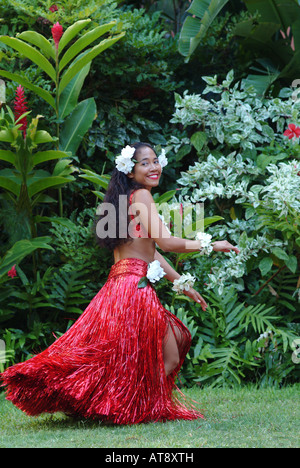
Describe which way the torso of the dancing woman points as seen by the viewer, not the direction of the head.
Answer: to the viewer's right

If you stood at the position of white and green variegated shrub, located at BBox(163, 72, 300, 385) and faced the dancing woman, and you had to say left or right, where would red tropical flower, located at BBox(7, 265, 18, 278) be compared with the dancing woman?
right

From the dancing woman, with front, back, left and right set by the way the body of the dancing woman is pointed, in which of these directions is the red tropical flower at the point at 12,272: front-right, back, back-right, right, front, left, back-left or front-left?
back-left

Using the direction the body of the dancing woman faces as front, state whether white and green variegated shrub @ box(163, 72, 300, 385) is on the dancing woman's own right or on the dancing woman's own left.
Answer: on the dancing woman's own left

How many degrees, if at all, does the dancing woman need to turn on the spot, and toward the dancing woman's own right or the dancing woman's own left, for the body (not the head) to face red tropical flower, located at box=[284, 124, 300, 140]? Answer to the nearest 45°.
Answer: approximately 45° to the dancing woman's own left

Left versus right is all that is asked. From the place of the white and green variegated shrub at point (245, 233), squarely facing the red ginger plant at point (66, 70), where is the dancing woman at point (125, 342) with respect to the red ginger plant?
left
